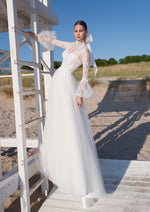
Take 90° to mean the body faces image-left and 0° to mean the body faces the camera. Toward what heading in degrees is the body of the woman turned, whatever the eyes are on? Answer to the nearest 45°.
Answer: approximately 45°
